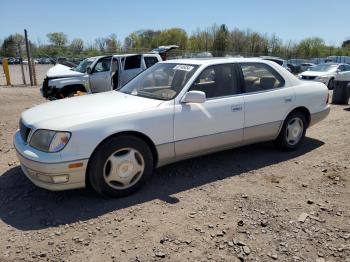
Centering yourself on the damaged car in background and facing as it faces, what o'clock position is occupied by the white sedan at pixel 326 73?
The white sedan is roughly at 7 o'clock from the damaged car in background.

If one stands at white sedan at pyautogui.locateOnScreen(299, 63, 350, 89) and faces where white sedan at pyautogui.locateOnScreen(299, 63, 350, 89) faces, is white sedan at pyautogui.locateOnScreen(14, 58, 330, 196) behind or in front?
in front

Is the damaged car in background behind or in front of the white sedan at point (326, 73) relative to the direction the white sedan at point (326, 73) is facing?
in front

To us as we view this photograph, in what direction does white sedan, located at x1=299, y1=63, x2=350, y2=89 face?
facing the viewer and to the left of the viewer

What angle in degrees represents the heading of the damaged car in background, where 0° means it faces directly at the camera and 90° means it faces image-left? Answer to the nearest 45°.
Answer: approximately 45°

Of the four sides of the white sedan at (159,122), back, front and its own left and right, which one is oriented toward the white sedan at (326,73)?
back

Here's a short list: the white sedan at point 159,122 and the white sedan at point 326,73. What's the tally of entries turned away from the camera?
0

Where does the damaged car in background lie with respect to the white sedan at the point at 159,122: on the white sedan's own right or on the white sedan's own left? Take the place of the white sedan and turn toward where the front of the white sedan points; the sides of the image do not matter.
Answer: on the white sedan's own right

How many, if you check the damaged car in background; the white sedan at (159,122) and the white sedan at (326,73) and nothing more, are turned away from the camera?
0

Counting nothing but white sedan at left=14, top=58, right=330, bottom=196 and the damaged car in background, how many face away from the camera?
0

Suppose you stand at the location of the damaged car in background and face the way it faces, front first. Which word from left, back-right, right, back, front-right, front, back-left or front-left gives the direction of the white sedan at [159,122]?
front-left
